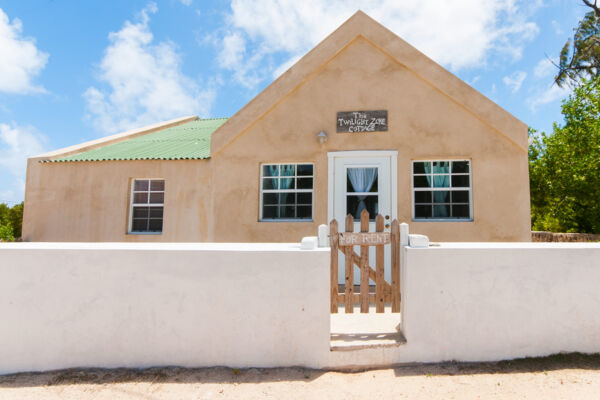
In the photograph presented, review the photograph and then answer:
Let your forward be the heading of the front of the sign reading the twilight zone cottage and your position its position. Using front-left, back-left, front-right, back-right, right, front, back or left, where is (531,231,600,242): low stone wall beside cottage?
back-left

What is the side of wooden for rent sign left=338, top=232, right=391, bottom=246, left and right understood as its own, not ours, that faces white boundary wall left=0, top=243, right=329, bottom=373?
right

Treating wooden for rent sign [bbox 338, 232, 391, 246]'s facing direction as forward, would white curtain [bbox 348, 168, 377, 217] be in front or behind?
behind

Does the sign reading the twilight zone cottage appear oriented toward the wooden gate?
yes

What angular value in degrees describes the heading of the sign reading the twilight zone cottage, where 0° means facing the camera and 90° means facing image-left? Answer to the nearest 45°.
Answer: approximately 0°

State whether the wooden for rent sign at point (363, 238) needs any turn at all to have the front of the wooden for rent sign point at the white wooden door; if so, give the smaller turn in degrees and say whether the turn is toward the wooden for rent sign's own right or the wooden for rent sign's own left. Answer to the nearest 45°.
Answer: approximately 180°

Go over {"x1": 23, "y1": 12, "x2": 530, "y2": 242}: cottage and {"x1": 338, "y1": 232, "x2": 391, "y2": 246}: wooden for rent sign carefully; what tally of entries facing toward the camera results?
2

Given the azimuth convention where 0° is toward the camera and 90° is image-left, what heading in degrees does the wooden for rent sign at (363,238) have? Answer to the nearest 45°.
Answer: approximately 0°

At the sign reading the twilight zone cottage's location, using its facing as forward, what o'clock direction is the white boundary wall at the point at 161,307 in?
The white boundary wall is roughly at 1 o'clock from the sign reading the twilight zone cottage.

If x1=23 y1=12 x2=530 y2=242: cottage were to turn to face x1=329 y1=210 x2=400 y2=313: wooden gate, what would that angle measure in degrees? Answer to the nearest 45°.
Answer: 0° — it already faces it

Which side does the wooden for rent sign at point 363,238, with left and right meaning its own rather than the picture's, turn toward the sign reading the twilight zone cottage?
back

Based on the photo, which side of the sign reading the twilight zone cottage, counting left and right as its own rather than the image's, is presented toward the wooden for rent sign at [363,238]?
front
